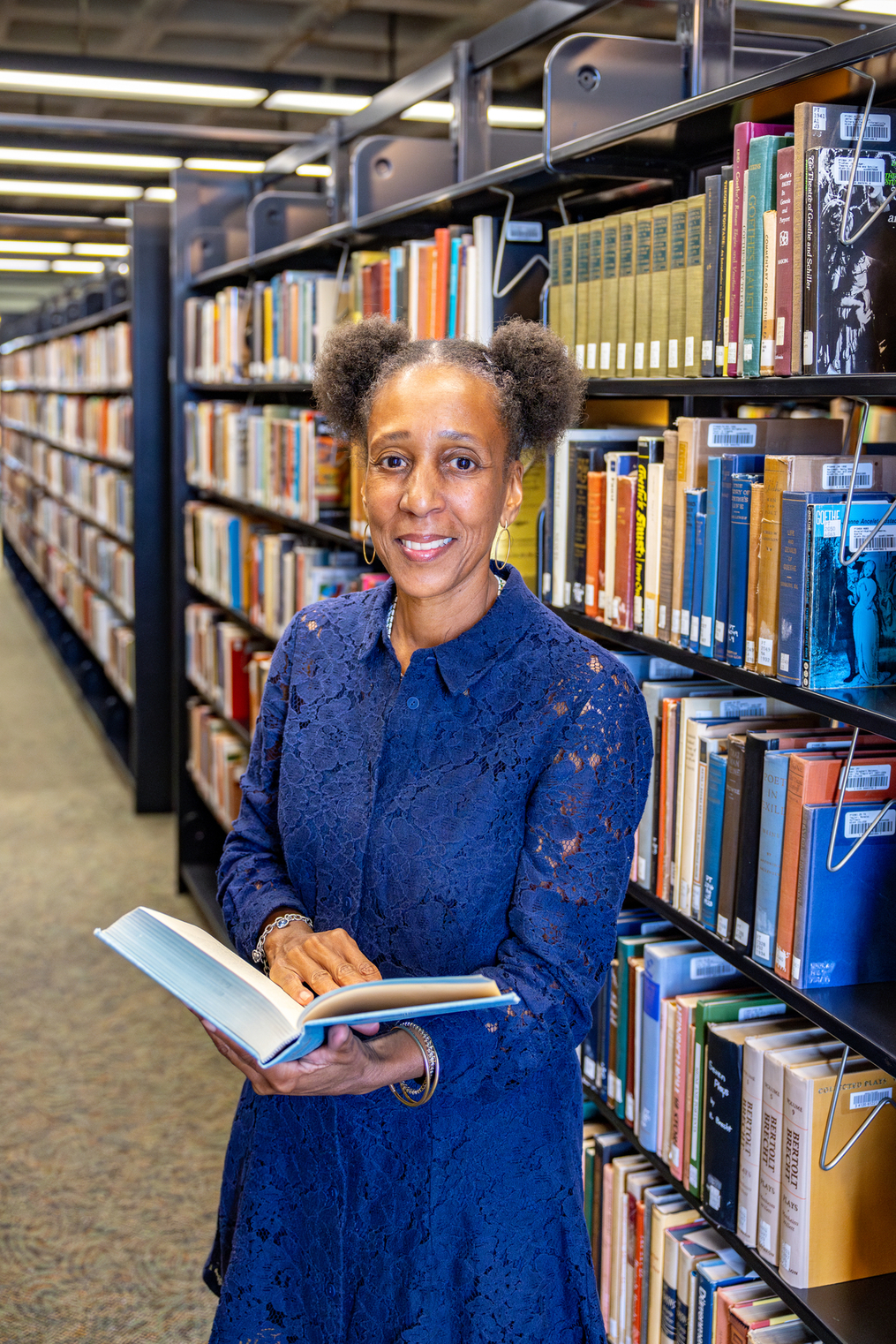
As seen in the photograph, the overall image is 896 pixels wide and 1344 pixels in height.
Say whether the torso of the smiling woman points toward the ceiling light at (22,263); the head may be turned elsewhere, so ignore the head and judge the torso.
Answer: no

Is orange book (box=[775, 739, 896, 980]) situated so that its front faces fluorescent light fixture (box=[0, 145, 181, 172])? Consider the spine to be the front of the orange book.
no

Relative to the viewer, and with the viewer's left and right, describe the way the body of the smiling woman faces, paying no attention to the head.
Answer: facing the viewer and to the left of the viewer

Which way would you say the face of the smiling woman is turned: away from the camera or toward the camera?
toward the camera

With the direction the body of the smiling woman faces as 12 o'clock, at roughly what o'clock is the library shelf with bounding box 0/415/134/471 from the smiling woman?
The library shelf is roughly at 4 o'clock from the smiling woman.

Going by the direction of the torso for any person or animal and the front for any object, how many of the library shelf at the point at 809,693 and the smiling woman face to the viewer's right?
0
